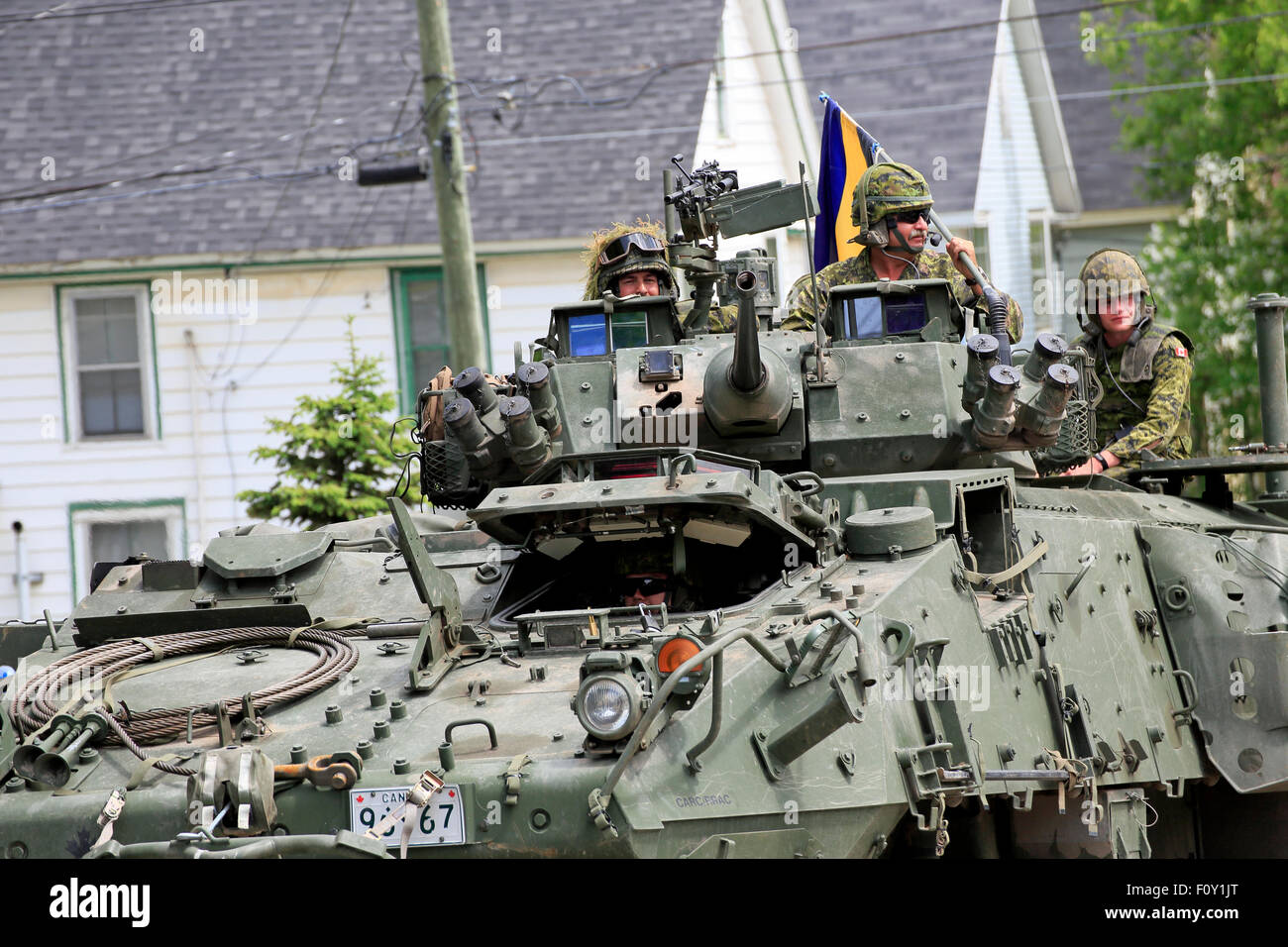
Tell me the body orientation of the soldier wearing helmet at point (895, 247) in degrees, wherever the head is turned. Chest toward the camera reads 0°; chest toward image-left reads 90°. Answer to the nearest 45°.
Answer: approximately 315°

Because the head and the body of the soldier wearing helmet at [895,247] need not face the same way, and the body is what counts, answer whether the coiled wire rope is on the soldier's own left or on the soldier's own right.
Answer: on the soldier's own right

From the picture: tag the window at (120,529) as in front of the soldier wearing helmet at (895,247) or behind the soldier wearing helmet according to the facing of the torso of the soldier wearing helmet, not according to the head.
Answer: behind

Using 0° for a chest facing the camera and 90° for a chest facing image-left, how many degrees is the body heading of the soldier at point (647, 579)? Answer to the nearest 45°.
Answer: approximately 45°

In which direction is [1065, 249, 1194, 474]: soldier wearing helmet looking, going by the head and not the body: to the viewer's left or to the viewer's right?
to the viewer's left

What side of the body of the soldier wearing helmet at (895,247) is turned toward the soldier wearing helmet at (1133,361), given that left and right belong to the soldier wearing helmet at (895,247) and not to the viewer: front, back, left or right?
left

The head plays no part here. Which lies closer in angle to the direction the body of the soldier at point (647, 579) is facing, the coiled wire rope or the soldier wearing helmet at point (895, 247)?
the coiled wire rope

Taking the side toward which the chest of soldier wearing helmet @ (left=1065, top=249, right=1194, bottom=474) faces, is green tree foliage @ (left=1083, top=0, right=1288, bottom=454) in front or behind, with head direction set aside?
behind

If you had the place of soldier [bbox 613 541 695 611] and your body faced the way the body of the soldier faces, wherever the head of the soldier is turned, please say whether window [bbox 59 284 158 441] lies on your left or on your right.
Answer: on your right
